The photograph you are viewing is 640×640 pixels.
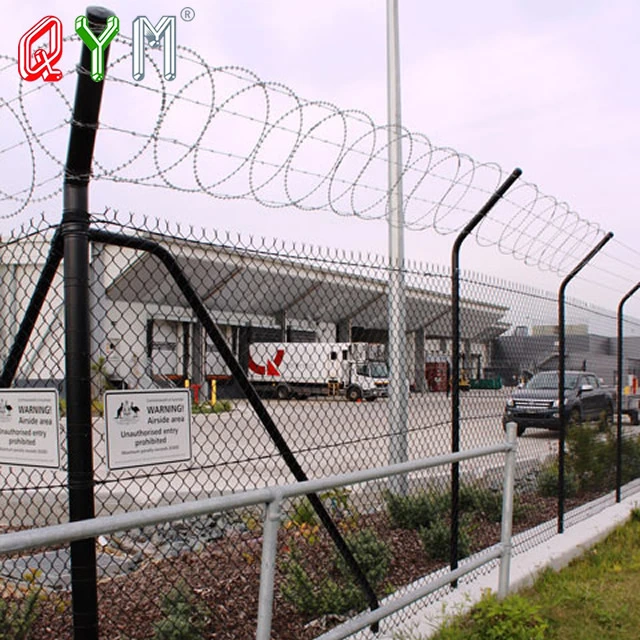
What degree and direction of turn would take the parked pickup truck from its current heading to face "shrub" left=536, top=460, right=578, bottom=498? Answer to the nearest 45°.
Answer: approximately 45° to its left

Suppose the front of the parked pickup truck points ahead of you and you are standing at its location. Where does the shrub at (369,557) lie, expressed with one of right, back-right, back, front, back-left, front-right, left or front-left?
front-left

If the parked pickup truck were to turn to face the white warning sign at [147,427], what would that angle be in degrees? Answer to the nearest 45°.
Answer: approximately 45° to its left

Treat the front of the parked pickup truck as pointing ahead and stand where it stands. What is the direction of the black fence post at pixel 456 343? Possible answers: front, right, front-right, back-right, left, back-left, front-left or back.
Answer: front-left

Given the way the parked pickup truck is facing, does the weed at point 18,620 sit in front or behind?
in front

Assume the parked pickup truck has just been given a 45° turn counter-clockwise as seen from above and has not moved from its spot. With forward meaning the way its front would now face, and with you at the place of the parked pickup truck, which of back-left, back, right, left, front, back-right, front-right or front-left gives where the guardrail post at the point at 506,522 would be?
front

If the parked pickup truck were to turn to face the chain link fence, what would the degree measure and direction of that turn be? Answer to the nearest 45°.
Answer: approximately 45° to its left

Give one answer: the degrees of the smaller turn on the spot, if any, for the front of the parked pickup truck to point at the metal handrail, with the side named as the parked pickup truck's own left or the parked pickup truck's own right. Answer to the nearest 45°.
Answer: approximately 45° to the parked pickup truck's own left

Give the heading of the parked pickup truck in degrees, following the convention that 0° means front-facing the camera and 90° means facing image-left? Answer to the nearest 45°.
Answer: approximately 45°

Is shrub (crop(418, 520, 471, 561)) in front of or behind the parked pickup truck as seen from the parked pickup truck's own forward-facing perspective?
in front

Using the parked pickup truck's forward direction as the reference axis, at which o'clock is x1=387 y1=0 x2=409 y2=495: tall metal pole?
The tall metal pole is roughly at 11 o'clock from the parked pickup truck.

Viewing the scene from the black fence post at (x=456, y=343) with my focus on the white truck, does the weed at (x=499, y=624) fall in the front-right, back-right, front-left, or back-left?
back-left
